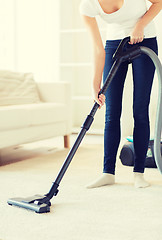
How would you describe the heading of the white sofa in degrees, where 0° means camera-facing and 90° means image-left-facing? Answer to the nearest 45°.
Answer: approximately 315°

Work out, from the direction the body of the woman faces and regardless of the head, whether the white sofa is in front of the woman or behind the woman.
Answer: behind
